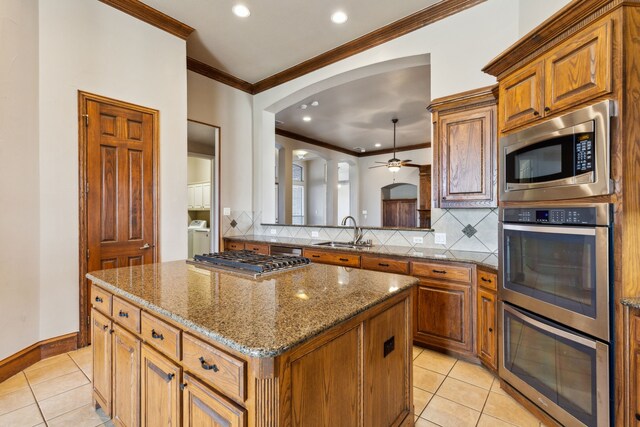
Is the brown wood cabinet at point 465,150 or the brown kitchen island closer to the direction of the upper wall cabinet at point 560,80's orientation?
the brown kitchen island

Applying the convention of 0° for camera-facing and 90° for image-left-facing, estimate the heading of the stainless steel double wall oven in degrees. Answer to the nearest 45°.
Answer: approximately 45°

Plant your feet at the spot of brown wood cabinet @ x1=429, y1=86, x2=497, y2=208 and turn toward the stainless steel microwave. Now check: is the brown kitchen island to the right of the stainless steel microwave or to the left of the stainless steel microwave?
right

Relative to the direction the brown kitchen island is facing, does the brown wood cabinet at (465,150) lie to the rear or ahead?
to the rear

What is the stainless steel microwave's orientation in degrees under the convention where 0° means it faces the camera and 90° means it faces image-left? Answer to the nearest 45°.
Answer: approximately 45°

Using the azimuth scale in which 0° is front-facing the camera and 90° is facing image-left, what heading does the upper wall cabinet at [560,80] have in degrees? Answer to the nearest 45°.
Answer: approximately 45°

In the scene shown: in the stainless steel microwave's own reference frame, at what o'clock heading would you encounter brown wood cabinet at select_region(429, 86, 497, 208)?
The brown wood cabinet is roughly at 3 o'clock from the stainless steel microwave.
